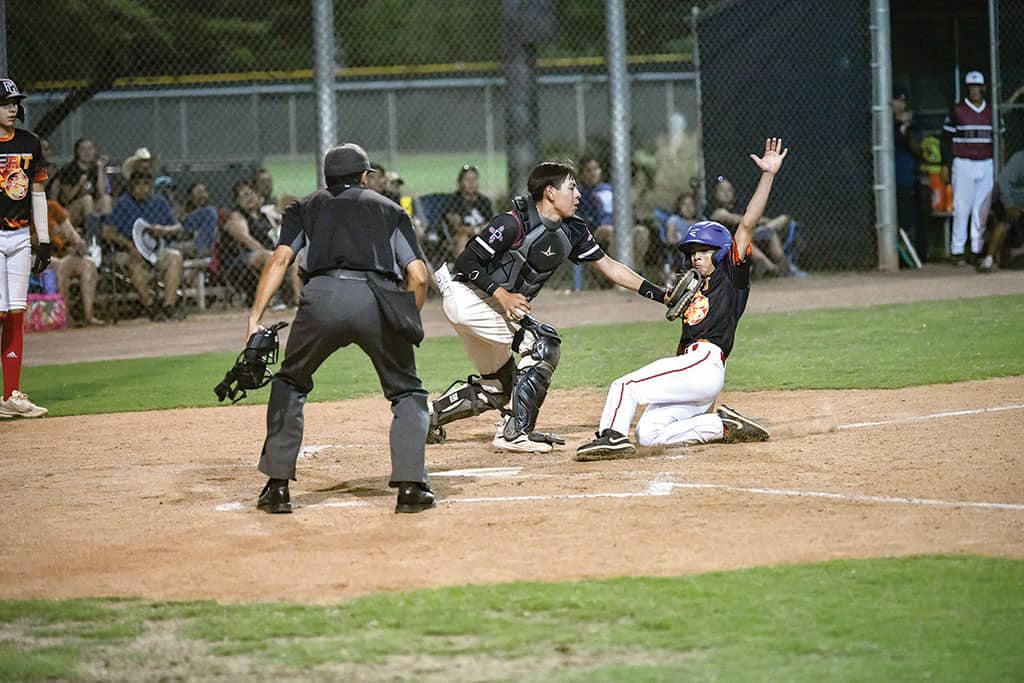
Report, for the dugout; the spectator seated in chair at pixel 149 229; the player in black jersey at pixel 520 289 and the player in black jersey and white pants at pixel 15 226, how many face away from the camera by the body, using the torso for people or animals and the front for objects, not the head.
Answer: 0

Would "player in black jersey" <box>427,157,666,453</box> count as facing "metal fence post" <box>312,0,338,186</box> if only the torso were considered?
no

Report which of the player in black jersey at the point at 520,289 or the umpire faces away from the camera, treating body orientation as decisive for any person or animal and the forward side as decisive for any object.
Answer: the umpire

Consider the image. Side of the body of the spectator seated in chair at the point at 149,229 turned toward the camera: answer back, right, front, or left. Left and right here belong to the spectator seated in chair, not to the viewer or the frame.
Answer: front

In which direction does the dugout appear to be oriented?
toward the camera

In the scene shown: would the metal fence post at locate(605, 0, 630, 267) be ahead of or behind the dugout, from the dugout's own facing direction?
ahead

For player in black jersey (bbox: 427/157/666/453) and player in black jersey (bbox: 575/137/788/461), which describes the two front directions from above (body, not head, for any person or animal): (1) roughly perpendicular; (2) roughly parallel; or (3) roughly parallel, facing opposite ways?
roughly perpendicular

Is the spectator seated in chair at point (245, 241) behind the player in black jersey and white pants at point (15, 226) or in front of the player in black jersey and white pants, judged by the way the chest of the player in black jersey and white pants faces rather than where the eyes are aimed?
behind

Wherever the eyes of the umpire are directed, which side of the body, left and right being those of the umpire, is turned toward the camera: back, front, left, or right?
back

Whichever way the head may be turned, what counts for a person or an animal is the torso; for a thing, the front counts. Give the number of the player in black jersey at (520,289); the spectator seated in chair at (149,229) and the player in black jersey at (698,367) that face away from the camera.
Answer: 0

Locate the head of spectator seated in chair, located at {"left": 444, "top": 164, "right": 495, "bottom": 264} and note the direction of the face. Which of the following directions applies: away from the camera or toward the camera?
toward the camera

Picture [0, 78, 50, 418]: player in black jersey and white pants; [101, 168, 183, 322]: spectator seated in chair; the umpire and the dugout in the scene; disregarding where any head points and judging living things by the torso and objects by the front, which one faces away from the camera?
the umpire

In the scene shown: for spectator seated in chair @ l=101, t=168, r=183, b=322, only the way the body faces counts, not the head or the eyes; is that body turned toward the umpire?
yes

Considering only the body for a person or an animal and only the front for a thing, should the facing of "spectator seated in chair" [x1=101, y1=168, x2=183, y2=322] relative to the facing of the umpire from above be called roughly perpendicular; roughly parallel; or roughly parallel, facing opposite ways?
roughly parallel, facing opposite ways

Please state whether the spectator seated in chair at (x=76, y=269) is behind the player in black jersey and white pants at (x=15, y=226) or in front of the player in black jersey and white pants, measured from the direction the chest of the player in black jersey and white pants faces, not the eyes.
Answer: behind

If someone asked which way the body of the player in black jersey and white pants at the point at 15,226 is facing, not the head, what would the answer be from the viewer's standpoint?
toward the camera

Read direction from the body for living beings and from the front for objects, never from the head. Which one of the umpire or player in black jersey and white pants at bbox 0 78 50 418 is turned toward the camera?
the player in black jersey and white pants

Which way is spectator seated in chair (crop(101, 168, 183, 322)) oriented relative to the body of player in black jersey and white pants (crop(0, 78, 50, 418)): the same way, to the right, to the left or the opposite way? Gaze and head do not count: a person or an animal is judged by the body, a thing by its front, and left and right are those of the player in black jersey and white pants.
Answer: the same way
